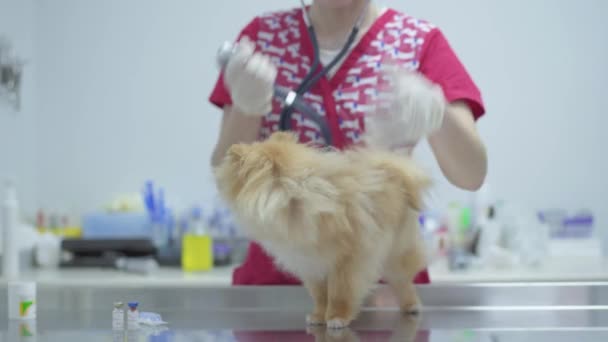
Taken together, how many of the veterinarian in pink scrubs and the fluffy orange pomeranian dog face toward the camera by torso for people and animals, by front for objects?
1

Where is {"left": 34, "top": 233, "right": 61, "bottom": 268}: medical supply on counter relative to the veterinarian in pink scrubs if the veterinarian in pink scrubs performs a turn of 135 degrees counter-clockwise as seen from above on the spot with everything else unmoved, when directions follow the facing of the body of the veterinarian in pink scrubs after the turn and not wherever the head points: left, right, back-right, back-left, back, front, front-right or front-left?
left

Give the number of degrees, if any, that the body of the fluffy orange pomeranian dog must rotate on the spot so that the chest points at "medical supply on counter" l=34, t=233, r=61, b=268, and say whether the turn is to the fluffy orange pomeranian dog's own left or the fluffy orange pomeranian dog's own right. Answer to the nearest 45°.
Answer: approximately 45° to the fluffy orange pomeranian dog's own right

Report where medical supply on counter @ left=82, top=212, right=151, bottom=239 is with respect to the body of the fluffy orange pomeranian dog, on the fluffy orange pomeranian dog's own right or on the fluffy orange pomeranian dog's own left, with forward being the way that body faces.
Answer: on the fluffy orange pomeranian dog's own right

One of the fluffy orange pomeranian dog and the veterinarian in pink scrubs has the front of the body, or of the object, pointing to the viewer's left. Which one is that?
the fluffy orange pomeranian dog

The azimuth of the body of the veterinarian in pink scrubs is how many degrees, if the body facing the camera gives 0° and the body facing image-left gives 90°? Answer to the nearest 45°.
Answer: approximately 0°

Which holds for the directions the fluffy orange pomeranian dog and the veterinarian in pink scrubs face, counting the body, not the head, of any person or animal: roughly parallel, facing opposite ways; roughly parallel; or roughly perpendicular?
roughly perpendicular

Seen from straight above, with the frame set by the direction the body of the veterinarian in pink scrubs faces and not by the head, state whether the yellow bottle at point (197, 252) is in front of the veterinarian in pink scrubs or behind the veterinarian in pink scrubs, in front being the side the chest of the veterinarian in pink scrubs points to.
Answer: behind
